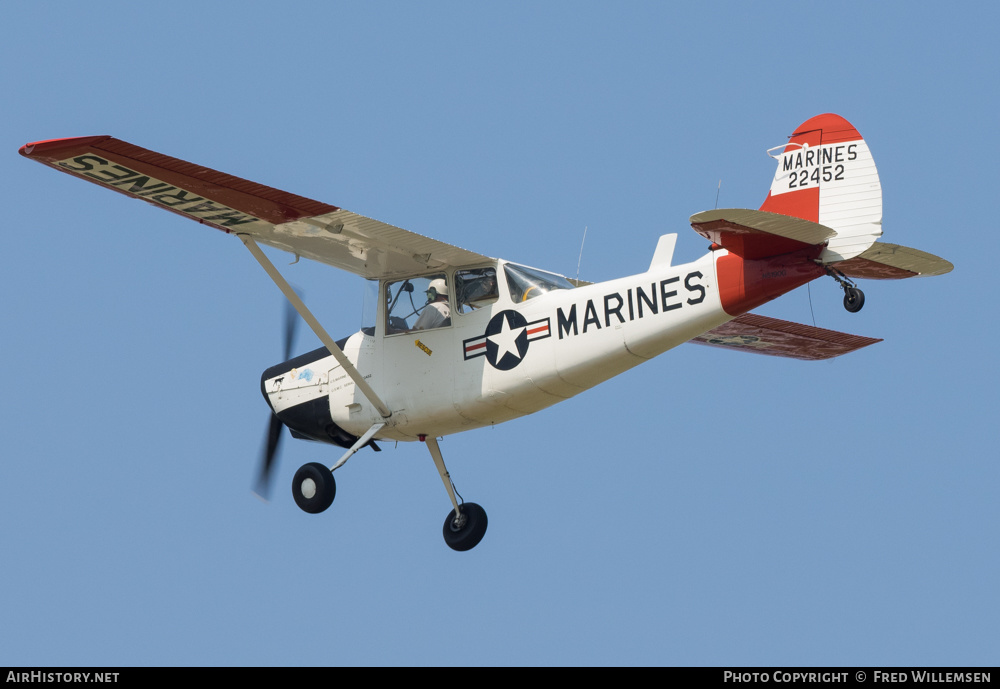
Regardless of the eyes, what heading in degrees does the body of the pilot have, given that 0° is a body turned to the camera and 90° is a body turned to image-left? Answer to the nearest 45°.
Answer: approximately 135°

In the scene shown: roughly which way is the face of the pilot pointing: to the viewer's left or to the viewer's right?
to the viewer's left

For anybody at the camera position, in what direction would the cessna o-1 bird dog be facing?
facing away from the viewer and to the left of the viewer
